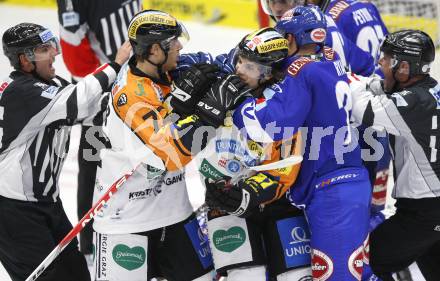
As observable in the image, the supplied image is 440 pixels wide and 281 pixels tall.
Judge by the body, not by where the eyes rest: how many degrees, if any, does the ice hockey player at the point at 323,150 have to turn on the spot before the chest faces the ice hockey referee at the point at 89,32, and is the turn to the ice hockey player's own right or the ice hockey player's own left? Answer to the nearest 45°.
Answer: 0° — they already face them

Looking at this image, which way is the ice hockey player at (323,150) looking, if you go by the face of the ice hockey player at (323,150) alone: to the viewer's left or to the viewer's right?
to the viewer's left

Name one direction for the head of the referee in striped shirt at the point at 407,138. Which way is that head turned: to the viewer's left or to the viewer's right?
to the viewer's left

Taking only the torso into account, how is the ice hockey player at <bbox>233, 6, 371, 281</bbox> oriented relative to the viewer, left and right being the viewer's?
facing away from the viewer and to the left of the viewer

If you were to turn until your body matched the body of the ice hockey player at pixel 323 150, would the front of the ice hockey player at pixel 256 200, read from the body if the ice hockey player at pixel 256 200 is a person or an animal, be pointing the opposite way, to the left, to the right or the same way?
to the left

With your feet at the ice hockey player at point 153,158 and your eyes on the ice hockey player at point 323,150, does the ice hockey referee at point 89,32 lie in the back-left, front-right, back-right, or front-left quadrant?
back-left

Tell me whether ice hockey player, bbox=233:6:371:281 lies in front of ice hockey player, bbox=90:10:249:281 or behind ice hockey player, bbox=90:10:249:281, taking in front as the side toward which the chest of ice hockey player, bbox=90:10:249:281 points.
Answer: in front

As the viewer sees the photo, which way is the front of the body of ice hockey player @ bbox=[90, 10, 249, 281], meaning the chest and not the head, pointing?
to the viewer's right

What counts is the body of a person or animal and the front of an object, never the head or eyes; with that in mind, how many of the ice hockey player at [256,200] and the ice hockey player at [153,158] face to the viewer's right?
1

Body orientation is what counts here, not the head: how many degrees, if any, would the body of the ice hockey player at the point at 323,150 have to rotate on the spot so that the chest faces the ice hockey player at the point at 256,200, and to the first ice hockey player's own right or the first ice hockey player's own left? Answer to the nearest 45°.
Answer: approximately 45° to the first ice hockey player's own left

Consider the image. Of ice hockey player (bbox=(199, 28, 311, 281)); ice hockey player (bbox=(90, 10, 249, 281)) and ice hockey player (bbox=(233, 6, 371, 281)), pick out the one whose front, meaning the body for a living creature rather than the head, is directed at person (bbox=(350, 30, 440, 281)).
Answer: ice hockey player (bbox=(90, 10, 249, 281))
